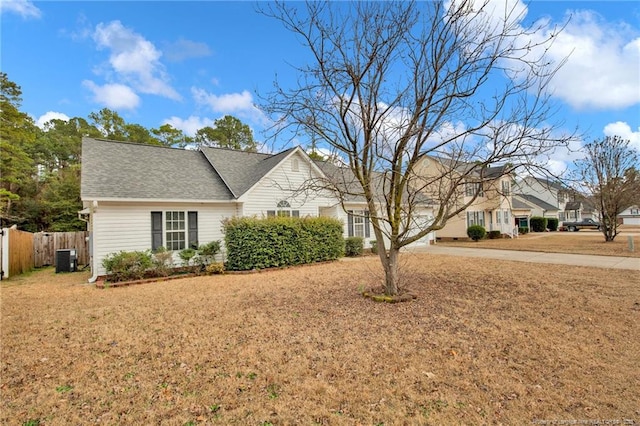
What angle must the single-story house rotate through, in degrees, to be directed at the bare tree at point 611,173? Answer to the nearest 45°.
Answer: approximately 45° to its left

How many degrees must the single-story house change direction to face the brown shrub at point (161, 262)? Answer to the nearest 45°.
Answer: approximately 45° to its right

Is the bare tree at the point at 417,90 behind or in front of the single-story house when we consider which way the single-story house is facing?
in front

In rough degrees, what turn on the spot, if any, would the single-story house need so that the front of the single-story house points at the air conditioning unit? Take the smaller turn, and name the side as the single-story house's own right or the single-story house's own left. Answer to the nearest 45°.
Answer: approximately 135° to the single-story house's own right

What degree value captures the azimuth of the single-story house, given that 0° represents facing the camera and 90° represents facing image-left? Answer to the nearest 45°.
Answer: approximately 315°

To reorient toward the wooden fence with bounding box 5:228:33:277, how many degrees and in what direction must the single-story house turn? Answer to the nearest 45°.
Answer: approximately 135° to its right

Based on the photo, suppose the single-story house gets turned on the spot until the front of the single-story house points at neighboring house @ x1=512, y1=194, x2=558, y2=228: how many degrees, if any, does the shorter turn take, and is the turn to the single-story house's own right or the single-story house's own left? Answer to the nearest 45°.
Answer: approximately 90° to the single-story house's own left

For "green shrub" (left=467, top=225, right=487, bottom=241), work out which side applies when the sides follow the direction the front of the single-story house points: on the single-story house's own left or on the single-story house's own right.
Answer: on the single-story house's own left

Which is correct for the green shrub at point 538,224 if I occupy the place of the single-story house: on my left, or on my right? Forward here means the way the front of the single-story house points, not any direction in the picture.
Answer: on my left

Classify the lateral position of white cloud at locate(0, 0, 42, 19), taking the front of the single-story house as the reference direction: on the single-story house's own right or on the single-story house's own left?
on the single-story house's own right

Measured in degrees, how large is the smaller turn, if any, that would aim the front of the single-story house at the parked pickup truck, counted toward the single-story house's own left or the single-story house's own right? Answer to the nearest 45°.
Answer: approximately 90° to the single-story house's own left
